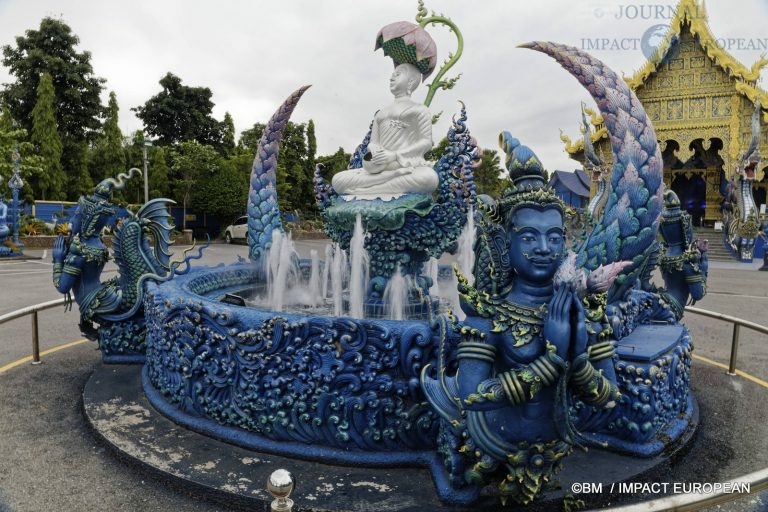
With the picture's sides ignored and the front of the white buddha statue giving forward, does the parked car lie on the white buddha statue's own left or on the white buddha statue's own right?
on the white buddha statue's own right

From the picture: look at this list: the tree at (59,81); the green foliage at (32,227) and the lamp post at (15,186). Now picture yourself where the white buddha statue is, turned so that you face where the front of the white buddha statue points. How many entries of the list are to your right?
3

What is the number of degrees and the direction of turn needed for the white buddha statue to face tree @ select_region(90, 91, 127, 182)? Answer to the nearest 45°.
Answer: approximately 90° to its right

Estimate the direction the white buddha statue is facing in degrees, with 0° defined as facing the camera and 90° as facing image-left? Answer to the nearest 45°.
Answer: approximately 45°

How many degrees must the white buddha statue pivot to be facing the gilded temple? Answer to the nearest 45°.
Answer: approximately 180°

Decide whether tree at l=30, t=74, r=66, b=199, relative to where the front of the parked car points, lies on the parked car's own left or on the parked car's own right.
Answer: on the parked car's own right

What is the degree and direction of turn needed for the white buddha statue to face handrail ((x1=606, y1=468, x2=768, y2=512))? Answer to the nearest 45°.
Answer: approximately 45° to its left

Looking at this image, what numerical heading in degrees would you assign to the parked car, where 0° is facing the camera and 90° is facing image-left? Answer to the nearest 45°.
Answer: approximately 45°

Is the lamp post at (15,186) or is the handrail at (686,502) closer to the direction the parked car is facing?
the lamp post
